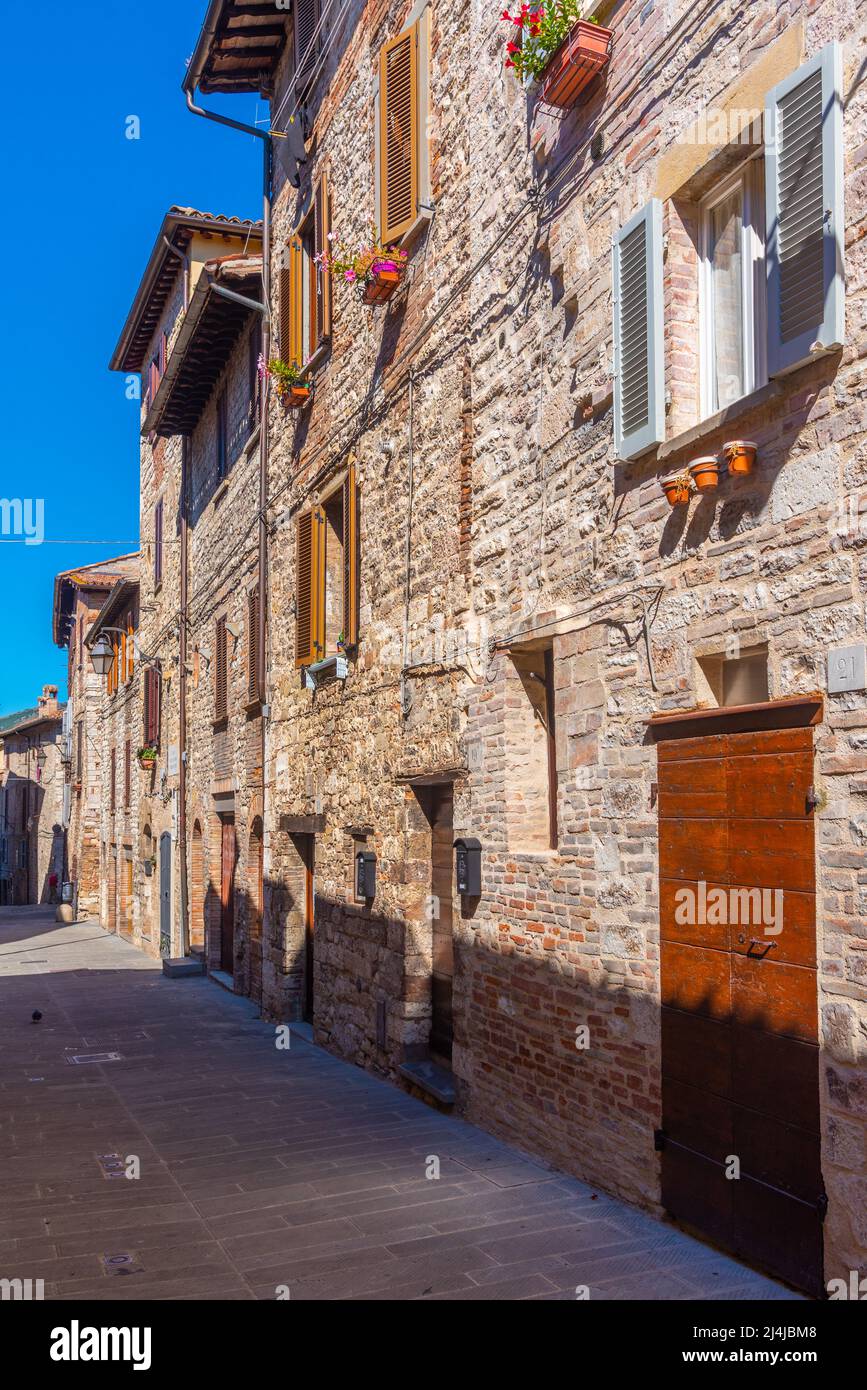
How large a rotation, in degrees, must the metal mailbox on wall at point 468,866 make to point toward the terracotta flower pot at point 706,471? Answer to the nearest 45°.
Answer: approximately 45° to its left

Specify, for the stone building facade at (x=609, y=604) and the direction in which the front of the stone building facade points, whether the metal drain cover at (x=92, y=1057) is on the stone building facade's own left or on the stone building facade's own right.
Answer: on the stone building facade's own right

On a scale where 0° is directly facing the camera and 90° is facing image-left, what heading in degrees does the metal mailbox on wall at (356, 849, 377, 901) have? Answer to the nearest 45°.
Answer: approximately 45°

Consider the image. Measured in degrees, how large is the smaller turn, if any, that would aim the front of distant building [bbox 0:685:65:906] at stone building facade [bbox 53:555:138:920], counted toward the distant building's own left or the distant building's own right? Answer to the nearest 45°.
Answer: approximately 45° to the distant building's own left

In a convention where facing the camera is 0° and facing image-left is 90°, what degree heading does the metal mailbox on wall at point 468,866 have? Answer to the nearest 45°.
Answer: approximately 45°

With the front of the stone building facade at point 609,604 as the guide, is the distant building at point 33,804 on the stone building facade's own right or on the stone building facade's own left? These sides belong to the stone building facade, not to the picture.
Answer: on the stone building facade's own right

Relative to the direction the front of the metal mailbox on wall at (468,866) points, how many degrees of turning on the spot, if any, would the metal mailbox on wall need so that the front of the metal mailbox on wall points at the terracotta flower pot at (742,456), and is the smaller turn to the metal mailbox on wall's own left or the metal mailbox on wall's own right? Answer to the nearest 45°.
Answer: approximately 45° to the metal mailbox on wall's own left
